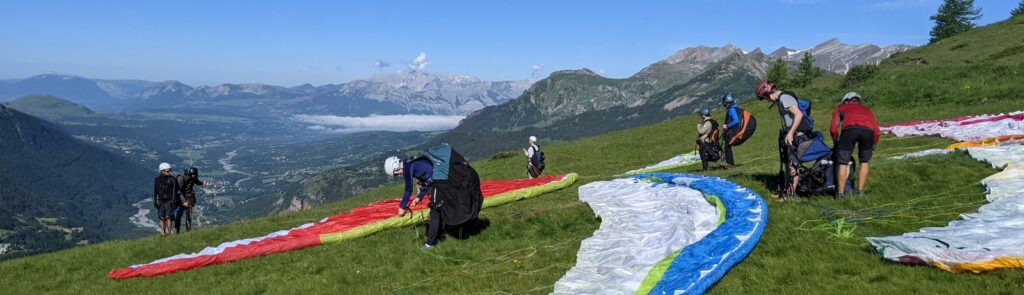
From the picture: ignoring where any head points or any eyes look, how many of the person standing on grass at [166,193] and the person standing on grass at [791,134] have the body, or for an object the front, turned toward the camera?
1

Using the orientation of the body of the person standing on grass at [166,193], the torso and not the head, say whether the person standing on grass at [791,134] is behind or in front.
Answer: in front

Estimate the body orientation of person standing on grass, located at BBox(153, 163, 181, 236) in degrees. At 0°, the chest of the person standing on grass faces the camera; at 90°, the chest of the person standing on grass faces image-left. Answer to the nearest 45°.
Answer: approximately 0°
